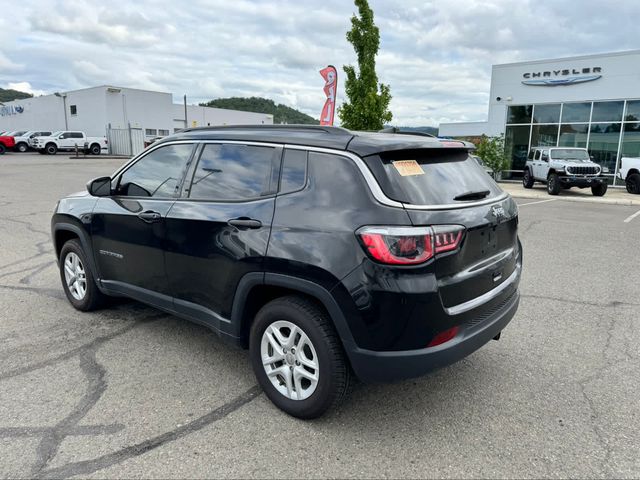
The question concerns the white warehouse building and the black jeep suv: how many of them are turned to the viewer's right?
0

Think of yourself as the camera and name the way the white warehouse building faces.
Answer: facing the viewer and to the left of the viewer

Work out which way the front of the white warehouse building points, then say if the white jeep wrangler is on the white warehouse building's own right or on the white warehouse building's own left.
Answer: on the white warehouse building's own left

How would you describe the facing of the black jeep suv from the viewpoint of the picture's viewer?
facing away from the viewer and to the left of the viewer

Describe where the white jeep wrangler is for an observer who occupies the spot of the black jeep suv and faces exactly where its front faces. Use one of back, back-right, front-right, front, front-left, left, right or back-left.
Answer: right

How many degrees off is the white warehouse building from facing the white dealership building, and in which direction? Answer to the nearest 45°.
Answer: approximately 90° to its left

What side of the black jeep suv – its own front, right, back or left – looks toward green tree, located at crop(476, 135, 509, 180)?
right

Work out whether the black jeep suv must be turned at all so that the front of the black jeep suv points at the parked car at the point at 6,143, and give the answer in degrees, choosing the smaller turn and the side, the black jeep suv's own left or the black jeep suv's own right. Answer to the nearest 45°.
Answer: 0° — it already faces it

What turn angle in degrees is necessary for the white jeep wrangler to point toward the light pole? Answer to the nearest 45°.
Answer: approximately 135° to its right

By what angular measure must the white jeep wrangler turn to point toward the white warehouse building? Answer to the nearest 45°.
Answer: approximately 135° to its right

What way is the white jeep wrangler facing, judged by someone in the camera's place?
facing the viewer and to the right of the viewer

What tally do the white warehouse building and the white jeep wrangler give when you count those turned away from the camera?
0

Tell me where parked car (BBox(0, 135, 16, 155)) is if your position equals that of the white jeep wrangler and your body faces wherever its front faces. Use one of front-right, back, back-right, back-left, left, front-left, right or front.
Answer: back-right

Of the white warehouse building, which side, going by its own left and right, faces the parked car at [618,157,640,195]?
left

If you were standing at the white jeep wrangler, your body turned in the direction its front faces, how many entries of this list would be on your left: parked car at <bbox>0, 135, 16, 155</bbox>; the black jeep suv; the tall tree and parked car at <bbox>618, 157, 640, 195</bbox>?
1
